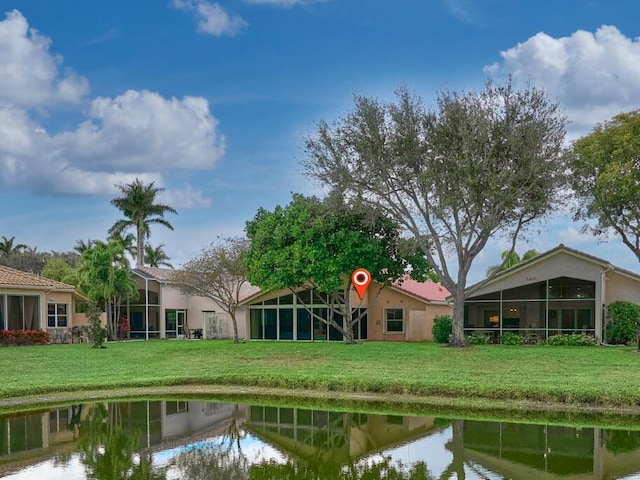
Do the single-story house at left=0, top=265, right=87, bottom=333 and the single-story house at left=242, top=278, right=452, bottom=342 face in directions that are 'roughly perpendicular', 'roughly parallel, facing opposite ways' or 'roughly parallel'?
roughly parallel

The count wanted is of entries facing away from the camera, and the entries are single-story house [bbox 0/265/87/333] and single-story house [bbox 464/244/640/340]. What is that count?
2

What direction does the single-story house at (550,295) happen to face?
away from the camera

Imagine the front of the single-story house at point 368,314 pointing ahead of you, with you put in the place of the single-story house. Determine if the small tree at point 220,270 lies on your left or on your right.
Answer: on your left

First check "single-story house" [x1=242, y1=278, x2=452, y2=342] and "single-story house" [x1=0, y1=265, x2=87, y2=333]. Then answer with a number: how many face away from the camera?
2

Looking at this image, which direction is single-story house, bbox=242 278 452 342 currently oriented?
away from the camera

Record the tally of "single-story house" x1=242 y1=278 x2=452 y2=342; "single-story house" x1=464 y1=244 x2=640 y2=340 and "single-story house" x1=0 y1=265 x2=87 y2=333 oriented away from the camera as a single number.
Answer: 3
